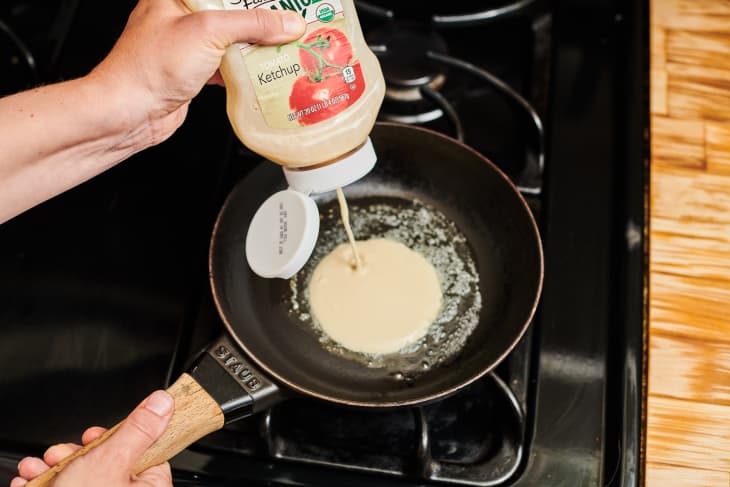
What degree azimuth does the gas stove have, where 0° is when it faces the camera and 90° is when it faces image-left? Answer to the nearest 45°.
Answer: approximately 0°
